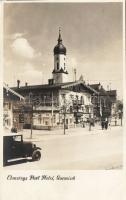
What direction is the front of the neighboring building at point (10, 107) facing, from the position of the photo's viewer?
facing the viewer and to the right of the viewer

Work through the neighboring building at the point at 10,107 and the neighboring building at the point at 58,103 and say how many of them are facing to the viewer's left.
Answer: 0
